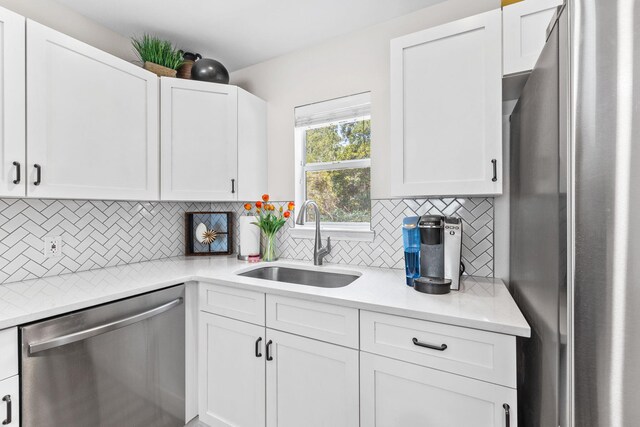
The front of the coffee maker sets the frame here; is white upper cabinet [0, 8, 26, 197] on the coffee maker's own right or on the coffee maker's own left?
on the coffee maker's own right

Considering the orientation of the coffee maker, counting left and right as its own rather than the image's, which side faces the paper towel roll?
right

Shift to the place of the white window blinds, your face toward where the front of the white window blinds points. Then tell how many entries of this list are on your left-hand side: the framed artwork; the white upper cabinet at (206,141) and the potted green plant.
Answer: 0

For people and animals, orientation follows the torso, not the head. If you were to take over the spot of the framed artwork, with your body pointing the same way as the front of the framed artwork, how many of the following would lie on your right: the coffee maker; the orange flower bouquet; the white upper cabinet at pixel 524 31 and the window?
0

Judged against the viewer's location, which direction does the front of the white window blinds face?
facing the viewer and to the left of the viewer

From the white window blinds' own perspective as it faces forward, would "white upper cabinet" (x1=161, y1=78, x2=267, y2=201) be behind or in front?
in front

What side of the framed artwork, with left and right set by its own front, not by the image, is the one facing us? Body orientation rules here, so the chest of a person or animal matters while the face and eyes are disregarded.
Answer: front

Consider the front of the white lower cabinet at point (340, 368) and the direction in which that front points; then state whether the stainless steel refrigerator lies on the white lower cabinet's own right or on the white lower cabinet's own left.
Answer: on the white lower cabinet's own left

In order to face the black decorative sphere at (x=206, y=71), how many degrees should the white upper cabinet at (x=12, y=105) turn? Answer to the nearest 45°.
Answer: approximately 45° to its left

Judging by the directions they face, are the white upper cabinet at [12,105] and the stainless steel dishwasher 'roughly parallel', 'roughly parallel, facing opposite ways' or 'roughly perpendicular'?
roughly parallel

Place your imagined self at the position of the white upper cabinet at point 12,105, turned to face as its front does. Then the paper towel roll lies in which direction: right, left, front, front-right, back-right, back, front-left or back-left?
front-left

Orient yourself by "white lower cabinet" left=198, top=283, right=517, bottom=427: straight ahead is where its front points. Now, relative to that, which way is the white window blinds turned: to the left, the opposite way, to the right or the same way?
the same way

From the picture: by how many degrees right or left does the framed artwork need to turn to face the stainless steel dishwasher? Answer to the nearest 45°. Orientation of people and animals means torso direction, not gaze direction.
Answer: approximately 45° to its right

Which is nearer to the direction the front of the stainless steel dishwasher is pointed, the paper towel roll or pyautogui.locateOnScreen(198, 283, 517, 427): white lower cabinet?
the white lower cabinet

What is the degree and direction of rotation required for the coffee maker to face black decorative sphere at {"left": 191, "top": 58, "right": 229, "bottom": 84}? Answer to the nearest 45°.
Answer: approximately 90° to its right
